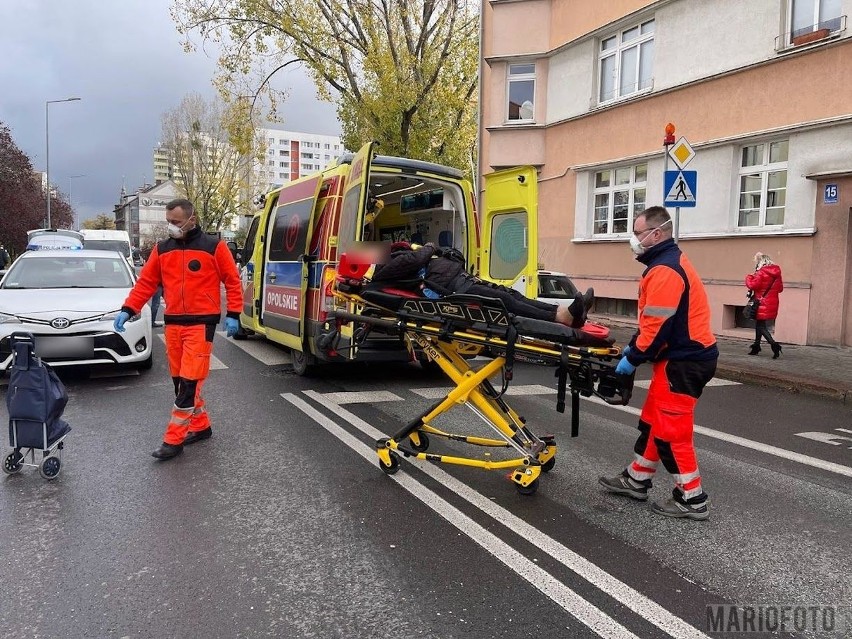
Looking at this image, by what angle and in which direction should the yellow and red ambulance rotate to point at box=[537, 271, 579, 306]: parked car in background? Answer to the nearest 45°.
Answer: approximately 90° to its right

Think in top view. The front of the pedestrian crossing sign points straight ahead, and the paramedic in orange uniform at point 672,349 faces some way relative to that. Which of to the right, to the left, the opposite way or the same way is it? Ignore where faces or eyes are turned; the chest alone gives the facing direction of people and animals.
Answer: to the right

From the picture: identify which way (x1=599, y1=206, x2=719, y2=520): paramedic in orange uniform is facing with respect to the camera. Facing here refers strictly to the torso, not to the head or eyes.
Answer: to the viewer's left

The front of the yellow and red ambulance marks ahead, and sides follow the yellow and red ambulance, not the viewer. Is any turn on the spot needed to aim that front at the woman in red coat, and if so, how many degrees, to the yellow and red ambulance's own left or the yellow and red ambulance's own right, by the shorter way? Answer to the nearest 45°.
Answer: approximately 135° to the yellow and red ambulance's own right

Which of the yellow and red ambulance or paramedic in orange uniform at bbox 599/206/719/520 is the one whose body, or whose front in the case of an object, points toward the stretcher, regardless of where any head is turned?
the paramedic in orange uniform

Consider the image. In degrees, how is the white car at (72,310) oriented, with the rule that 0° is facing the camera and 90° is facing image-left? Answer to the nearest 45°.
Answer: approximately 0°

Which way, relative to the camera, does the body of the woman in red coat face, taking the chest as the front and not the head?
to the viewer's left

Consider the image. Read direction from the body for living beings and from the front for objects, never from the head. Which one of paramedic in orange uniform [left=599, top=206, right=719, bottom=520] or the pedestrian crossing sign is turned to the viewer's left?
the paramedic in orange uniform
